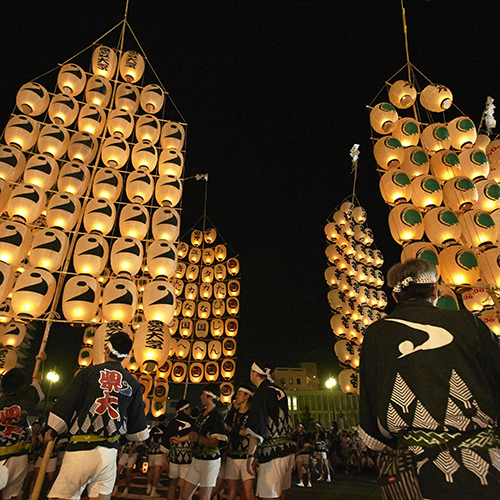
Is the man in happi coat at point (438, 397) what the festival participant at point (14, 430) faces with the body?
no

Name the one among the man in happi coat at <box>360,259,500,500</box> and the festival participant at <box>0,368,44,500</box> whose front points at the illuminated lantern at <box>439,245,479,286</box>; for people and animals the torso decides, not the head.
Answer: the man in happi coat

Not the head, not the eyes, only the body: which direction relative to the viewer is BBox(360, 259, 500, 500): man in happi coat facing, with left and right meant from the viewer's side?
facing away from the viewer

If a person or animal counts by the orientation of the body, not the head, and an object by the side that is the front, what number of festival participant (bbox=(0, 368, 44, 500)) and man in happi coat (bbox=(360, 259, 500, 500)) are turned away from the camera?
2

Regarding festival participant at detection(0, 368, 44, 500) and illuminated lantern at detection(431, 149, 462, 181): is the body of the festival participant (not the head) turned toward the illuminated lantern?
no

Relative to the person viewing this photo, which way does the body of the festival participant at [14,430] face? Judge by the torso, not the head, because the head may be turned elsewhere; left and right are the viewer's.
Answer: facing away from the viewer

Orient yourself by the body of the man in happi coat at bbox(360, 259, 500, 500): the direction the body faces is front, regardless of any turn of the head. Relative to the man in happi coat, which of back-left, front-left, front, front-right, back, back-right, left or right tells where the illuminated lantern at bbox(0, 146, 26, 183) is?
left

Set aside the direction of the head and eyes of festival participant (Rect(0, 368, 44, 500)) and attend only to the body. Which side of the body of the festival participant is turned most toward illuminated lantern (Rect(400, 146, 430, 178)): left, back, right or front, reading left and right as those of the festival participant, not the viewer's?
right
